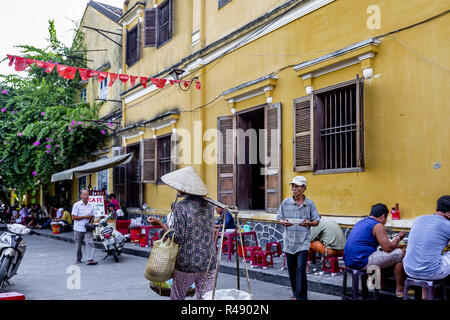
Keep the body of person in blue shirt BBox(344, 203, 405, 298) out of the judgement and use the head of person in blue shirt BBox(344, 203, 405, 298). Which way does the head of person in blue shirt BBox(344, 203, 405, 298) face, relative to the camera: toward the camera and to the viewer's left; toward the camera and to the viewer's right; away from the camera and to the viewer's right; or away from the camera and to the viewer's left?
away from the camera and to the viewer's right

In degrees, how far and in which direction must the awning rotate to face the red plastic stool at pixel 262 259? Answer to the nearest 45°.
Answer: approximately 45° to its left

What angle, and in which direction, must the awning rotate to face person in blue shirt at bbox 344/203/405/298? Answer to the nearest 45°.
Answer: approximately 45° to its left

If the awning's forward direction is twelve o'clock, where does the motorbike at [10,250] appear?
The motorbike is roughly at 11 o'clock from the awning.

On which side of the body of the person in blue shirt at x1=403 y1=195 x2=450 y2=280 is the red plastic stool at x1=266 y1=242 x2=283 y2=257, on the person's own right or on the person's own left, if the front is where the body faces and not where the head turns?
on the person's own left

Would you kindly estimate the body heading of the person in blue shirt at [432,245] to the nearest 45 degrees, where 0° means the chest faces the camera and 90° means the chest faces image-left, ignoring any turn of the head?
approximately 225°

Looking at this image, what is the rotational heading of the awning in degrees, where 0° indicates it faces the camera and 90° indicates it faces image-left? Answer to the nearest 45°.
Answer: approximately 45°

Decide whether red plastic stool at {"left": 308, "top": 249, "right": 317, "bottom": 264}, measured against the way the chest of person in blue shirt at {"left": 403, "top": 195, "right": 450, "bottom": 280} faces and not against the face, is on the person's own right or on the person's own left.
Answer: on the person's own left

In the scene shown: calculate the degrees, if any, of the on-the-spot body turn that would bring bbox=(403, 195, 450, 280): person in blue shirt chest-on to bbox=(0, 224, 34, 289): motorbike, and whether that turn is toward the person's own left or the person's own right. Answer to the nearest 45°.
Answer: approximately 135° to the person's own left

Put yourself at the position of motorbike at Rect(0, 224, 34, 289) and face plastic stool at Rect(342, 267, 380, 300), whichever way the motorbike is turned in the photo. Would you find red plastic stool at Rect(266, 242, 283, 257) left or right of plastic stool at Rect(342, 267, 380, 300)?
left
